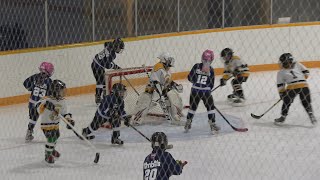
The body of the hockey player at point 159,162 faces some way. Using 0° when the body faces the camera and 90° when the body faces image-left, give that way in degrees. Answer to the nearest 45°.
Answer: approximately 225°

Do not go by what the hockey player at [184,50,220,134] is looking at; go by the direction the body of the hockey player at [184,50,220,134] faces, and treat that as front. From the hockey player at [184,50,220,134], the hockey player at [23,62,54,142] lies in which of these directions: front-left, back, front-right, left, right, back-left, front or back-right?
left

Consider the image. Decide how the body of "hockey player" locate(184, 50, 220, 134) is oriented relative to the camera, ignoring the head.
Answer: away from the camera

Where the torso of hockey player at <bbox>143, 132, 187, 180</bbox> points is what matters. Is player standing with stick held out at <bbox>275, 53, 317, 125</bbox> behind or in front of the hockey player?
in front

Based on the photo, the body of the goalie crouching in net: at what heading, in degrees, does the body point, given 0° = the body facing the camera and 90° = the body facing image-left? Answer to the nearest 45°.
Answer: approximately 315°

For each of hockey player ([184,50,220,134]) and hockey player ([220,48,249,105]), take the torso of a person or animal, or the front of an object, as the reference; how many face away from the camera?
1

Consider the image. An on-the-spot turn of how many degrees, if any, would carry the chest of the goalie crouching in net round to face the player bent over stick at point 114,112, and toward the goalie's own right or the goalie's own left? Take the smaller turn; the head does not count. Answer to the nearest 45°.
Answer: approximately 90° to the goalie's own right
